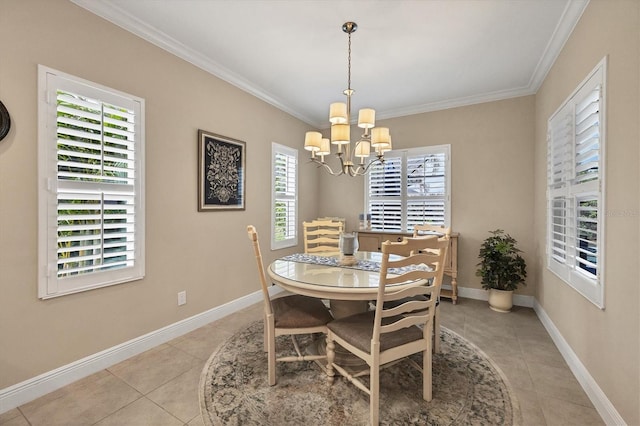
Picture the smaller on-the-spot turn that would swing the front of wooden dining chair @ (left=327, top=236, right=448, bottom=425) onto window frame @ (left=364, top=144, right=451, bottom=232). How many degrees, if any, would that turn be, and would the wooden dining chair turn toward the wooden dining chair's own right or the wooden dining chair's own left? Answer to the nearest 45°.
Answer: approximately 45° to the wooden dining chair's own right

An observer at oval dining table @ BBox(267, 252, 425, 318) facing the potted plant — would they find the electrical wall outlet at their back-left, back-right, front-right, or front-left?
back-left

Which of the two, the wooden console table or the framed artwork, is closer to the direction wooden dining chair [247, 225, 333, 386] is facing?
the wooden console table

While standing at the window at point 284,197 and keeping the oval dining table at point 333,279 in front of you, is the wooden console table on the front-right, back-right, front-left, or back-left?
front-left

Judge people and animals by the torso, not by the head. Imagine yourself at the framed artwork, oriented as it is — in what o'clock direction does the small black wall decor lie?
The small black wall decor is roughly at 3 o'clock from the framed artwork.

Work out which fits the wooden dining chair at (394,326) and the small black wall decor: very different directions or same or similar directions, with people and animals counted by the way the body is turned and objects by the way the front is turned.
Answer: very different directions

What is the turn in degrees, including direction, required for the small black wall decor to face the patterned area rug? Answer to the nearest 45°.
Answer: approximately 45° to its left

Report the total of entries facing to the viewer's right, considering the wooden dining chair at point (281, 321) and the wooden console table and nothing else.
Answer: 1

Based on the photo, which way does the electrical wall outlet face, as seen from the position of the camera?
facing the viewer and to the right of the viewer

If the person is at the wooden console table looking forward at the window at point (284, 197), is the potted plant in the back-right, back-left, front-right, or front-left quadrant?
back-left

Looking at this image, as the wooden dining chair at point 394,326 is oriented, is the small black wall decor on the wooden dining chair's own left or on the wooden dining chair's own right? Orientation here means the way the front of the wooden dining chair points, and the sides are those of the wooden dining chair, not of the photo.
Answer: on the wooden dining chair's own left

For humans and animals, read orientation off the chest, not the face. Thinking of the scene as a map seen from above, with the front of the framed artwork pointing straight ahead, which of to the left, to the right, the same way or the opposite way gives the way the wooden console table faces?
to the right

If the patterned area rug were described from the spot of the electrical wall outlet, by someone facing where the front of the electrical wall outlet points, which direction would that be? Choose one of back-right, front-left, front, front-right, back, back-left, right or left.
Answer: front

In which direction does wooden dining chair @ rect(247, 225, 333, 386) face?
to the viewer's right

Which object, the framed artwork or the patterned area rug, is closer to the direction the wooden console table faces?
the patterned area rug
